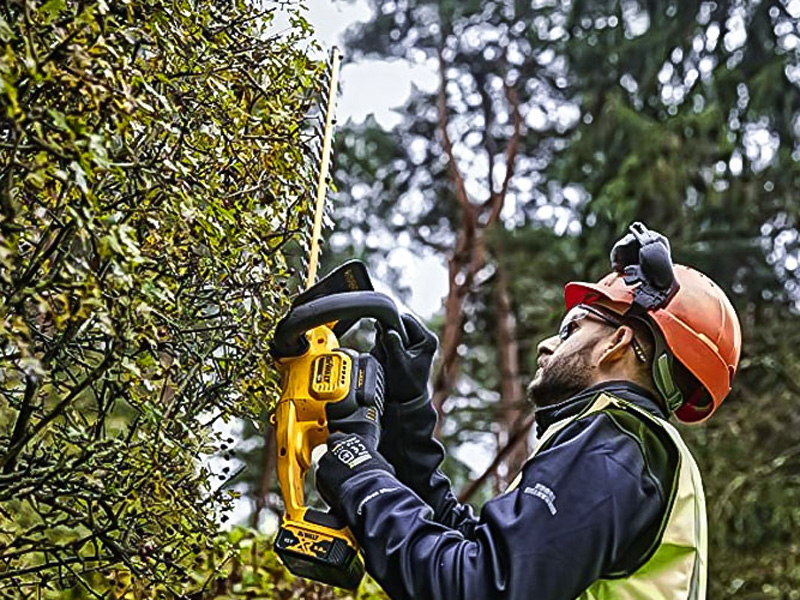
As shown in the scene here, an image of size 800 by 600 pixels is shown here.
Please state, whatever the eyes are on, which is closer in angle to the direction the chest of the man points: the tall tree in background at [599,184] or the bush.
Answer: the bush

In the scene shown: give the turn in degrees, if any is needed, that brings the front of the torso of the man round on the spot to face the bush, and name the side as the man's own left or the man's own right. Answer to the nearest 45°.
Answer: approximately 45° to the man's own left

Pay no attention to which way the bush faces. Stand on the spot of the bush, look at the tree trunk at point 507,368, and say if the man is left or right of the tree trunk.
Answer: right

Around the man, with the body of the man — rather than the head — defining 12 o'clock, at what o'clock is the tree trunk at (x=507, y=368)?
The tree trunk is roughly at 3 o'clock from the man.

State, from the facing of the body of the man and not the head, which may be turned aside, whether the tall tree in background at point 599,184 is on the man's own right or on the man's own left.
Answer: on the man's own right

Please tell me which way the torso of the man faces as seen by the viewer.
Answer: to the viewer's left

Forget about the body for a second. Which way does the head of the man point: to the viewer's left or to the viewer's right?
to the viewer's left

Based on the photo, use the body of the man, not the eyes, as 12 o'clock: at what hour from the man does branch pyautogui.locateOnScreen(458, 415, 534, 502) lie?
The branch is roughly at 3 o'clock from the man.
